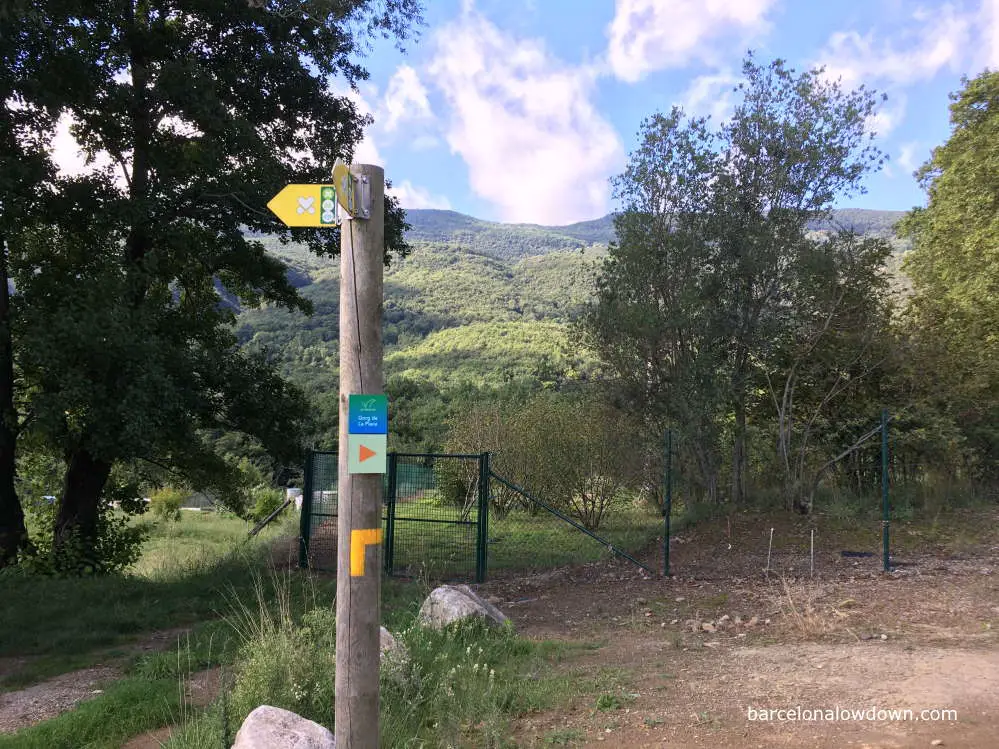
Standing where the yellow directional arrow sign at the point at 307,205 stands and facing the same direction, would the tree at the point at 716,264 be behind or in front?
behind

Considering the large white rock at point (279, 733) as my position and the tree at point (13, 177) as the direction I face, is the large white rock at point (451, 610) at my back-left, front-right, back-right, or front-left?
front-right

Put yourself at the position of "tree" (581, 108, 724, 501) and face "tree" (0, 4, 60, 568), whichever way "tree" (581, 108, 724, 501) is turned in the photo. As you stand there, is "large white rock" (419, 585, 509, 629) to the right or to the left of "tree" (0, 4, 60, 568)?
left

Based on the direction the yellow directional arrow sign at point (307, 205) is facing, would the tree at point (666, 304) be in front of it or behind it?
behind
